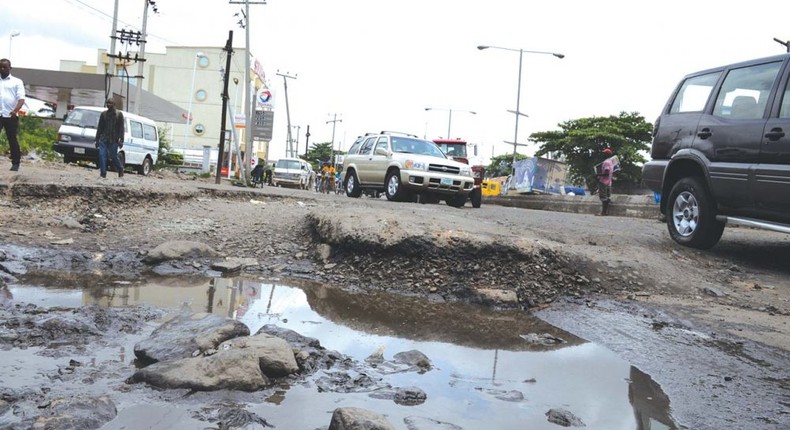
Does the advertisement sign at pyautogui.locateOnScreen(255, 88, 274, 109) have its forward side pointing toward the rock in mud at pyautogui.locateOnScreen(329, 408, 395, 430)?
yes

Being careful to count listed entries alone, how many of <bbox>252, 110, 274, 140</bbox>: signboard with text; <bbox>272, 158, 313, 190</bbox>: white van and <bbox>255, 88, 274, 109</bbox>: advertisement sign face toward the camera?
3

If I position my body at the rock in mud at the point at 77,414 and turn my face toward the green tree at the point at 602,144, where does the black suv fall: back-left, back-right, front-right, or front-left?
front-right

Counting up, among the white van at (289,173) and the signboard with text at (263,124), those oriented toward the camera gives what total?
2

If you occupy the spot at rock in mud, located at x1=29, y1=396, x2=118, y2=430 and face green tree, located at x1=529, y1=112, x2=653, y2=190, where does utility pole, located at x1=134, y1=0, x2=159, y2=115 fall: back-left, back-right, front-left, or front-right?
front-left

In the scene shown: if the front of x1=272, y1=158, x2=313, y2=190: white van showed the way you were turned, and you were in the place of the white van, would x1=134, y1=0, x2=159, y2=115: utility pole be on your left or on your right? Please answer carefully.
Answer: on your right

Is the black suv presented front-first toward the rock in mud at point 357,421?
no

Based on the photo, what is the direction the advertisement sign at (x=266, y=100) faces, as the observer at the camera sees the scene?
facing the viewer

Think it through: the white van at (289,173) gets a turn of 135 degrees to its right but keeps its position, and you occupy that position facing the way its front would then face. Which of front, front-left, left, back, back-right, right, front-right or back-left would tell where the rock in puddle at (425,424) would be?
back-left

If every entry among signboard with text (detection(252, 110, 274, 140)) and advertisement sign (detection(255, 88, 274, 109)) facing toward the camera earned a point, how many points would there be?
2

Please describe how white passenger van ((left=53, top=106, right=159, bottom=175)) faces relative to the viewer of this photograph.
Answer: facing the viewer and to the left of the viewer

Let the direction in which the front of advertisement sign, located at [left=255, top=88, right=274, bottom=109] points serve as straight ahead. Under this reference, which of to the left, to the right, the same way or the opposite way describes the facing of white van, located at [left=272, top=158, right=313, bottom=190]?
the same way

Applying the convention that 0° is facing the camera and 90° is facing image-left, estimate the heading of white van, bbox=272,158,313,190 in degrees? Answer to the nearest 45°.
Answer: approximately 0°

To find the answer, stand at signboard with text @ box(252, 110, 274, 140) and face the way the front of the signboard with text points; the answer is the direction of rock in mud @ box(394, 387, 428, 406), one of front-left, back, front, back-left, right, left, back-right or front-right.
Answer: front

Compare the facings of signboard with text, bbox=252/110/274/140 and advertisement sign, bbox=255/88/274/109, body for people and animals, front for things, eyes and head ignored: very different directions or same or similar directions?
same or similar directions

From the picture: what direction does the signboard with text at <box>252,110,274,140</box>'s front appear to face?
toward the camera

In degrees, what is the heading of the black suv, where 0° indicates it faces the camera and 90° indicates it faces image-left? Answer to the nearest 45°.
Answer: approximately 315°
